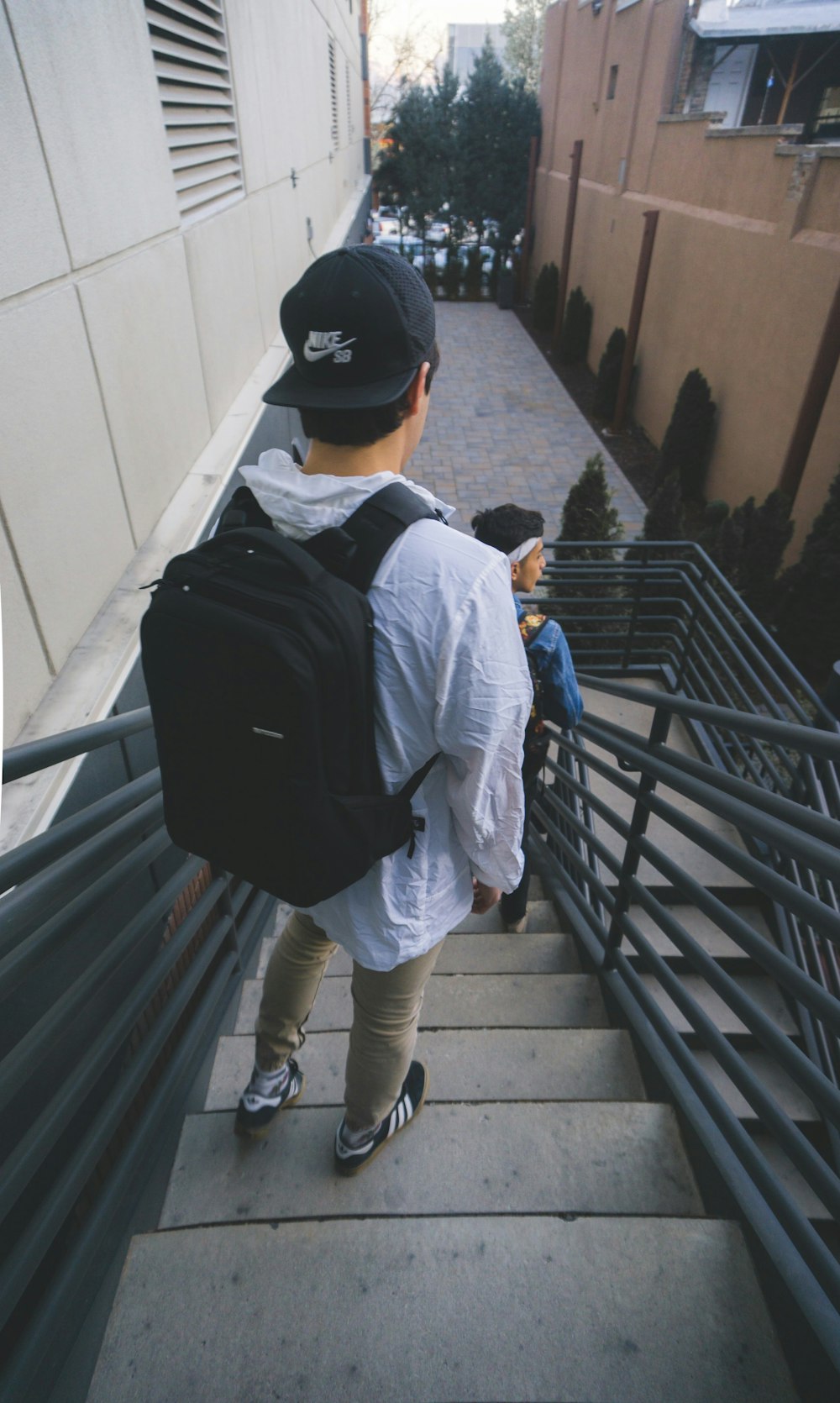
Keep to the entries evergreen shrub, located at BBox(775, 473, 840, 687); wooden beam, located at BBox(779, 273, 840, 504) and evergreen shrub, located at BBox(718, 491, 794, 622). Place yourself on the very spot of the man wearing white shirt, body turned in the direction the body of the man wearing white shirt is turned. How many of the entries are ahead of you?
3

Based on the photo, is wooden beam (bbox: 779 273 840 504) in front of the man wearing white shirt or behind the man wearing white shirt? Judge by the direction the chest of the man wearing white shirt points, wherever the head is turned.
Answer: in front

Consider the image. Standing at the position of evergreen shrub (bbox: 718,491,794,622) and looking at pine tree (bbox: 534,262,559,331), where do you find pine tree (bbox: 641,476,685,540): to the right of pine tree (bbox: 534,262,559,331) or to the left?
left

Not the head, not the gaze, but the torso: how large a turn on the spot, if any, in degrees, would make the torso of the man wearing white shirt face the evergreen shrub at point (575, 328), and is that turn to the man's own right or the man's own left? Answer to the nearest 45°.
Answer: approximately 45° to the man's own left

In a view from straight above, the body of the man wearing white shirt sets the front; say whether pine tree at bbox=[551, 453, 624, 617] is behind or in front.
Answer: in front

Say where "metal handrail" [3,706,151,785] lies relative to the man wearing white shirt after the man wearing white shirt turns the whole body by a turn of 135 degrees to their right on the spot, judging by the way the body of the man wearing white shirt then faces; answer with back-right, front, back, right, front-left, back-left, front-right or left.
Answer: right

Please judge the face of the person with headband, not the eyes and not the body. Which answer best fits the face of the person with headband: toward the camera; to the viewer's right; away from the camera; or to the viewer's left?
to the viewer's right

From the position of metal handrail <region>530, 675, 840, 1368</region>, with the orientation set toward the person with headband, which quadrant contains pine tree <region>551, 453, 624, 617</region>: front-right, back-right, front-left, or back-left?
front-right

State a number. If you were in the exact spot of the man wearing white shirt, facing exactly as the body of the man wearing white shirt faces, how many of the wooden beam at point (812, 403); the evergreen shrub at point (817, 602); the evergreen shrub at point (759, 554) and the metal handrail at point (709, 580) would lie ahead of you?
4

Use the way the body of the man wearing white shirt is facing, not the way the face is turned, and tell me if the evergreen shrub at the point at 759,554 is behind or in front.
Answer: in front

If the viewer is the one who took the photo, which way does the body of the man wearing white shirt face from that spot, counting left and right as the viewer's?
facing away from the viewer and to the right of the viewer

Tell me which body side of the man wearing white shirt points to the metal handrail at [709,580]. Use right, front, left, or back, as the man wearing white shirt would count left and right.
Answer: front

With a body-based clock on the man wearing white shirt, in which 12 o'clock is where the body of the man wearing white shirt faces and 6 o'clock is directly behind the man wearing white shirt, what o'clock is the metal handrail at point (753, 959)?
The metal handrail is roughly at 2 o'clock from the man wearing white shirt.

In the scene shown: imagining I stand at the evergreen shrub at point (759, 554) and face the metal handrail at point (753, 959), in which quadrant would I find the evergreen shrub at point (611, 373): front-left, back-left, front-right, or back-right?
back-right
